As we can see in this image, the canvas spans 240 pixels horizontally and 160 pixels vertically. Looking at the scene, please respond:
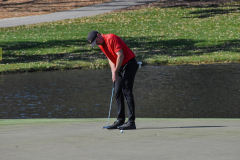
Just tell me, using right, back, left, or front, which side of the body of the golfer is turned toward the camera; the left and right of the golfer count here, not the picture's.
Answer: left

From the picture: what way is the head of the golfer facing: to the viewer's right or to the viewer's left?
to the viewer's left
